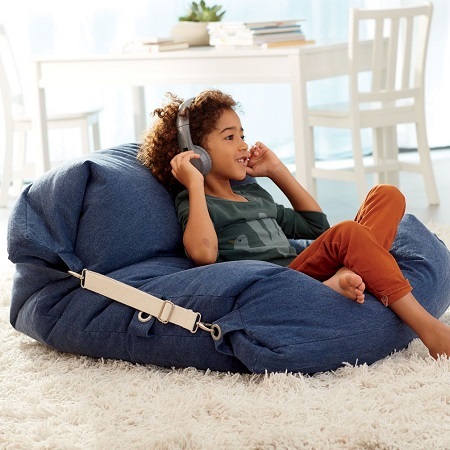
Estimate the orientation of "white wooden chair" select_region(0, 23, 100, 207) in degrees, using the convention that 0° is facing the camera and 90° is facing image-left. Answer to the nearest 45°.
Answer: approximately 270°

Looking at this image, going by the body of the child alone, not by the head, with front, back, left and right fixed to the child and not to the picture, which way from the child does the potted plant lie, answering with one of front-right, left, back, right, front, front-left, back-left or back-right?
back-left

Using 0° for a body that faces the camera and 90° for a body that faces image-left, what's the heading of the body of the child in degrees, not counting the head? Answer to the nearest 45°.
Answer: approximately 315°

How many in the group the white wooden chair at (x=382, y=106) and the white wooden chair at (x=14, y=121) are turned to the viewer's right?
1

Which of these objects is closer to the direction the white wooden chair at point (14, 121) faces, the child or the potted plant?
the potted plant

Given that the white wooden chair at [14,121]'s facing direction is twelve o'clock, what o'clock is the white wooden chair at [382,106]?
the white wooden chair at [382,106] is roughly at 1 o'clock from the white wooden chair at [14,121].

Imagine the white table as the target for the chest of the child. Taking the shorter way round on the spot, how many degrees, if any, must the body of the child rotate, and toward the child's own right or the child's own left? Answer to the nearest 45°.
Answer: approximately 135° to the child's own left

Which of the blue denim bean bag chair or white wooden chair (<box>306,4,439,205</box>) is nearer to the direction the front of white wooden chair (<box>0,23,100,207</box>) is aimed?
the white wooden chair

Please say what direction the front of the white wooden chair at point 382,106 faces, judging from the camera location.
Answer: facing away from the viewer and to the left of the viewer
